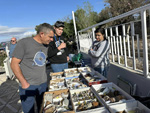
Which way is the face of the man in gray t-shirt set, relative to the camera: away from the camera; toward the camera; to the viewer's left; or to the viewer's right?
to the viewer's right

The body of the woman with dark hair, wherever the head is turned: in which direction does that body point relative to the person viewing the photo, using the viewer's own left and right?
facing the viewer and to the left of the viewer

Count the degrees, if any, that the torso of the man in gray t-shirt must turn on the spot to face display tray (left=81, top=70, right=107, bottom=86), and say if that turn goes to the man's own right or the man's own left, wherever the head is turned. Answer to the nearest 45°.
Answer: approximately 45° to the man's own left

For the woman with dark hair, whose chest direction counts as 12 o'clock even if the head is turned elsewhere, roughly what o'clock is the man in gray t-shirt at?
The man in gray t-shirt is roughly at 12 o'clock from the woman with dark hair.

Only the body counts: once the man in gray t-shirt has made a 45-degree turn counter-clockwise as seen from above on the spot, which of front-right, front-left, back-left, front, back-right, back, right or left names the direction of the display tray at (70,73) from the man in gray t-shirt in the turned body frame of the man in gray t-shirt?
front-left

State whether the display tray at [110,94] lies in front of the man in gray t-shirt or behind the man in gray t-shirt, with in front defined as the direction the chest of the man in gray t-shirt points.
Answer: in front

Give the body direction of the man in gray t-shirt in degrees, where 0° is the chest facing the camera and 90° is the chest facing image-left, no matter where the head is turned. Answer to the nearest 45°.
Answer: approximately 315°

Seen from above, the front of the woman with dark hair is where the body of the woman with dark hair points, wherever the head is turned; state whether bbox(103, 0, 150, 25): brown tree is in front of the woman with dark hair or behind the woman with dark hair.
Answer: behind

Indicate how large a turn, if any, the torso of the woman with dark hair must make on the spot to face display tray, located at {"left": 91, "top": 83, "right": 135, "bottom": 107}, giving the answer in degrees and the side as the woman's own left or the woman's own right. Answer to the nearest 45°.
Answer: approximately 45° to the woman's own left

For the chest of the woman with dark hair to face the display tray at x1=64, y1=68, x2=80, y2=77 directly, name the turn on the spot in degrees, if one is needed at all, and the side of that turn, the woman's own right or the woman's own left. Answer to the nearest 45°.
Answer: approximately 45° to the woman's own right

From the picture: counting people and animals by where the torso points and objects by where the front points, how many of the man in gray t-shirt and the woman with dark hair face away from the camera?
0

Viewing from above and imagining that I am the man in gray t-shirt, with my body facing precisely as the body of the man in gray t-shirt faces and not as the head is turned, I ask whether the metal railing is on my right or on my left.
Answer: on my left

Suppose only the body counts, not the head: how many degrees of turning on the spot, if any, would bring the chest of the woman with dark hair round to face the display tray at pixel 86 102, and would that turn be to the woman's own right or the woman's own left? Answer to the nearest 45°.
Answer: approximately 45° to the woman's own left
